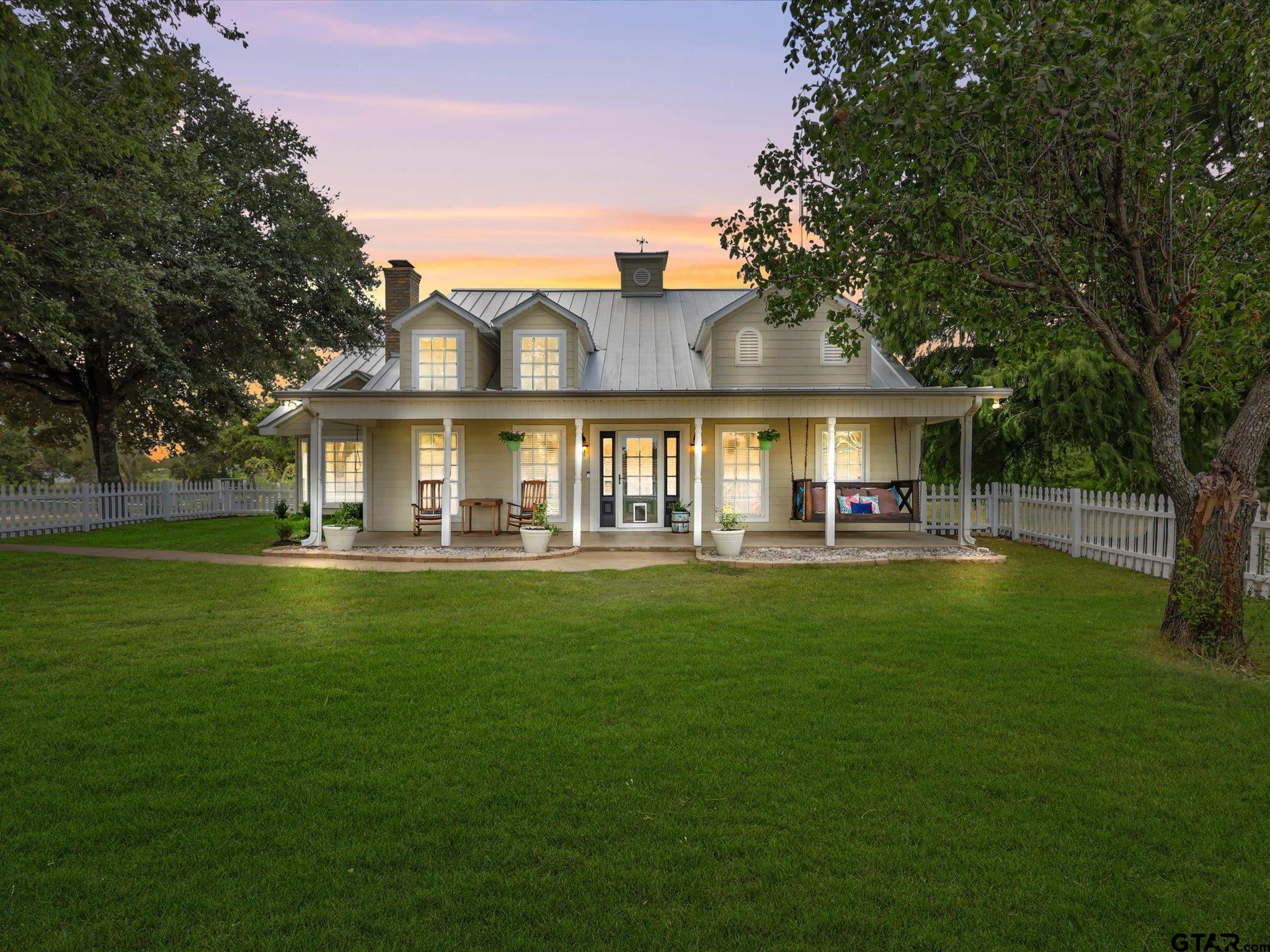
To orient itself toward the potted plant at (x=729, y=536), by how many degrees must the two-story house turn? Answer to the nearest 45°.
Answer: approximately 45° to its left

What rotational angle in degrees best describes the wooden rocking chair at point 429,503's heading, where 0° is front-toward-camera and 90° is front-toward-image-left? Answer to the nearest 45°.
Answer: approximately 0°

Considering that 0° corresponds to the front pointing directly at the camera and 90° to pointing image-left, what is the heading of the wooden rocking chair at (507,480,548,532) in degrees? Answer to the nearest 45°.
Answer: approximately 45°

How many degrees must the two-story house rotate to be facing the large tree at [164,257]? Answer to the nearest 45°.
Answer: approximately 90° to its right

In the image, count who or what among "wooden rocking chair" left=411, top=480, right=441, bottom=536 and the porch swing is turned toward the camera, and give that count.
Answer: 2

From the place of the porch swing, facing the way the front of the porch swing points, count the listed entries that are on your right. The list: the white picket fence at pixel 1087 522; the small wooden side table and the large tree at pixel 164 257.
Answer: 2

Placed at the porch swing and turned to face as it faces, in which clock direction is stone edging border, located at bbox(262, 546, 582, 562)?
The stone edging border is roughly at 2 o'clock from the porch swing.

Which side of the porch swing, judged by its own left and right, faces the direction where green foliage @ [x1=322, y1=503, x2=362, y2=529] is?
right

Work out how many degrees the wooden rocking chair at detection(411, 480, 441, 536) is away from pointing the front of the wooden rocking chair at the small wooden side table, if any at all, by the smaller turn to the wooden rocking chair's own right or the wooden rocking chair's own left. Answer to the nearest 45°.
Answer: approximately 90° to the wooden rocking chair's own left
